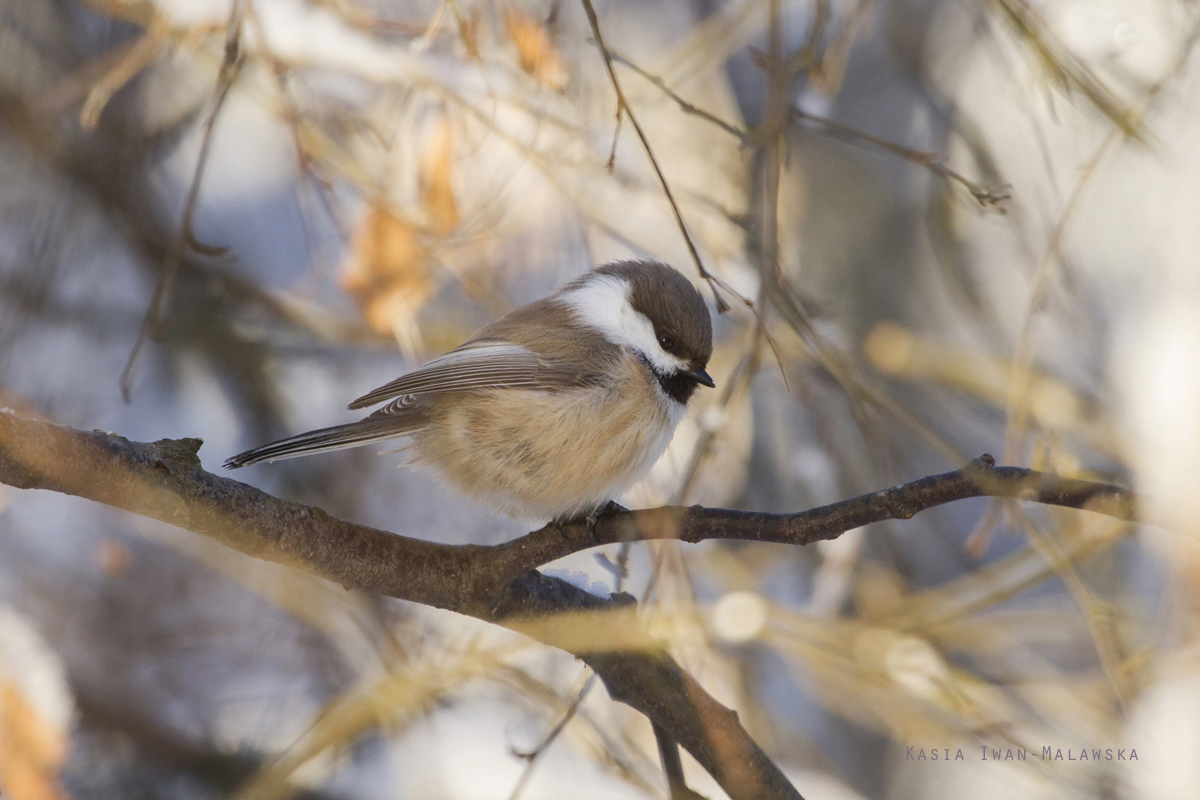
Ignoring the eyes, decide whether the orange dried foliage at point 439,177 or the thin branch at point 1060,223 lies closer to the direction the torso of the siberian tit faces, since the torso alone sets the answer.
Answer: the thin branch

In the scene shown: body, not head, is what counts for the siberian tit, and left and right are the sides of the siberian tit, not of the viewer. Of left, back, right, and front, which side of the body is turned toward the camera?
right
